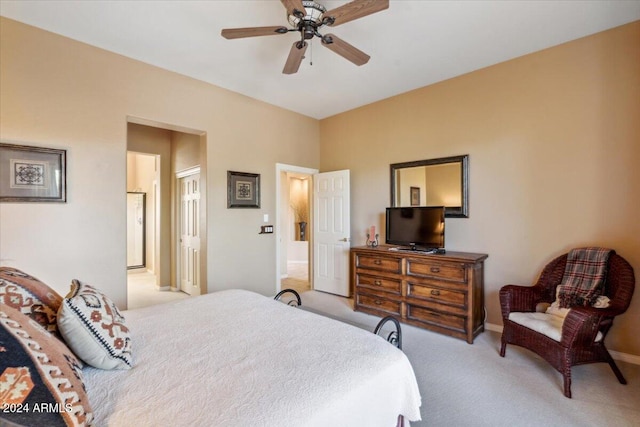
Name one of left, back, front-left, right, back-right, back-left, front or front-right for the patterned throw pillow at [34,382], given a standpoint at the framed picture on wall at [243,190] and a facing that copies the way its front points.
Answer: front-right

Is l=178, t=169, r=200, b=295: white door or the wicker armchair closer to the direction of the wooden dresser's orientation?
the white door

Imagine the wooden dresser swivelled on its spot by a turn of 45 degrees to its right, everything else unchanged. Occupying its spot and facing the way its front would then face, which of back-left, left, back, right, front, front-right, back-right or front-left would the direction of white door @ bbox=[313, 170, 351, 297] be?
front-right

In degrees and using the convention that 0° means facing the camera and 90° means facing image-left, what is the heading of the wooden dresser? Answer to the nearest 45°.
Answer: approximately 45°

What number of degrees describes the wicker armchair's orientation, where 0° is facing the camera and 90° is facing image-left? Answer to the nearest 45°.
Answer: approximately 45°

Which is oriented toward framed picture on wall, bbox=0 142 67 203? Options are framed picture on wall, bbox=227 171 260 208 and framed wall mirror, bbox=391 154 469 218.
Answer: the framed wall mirror

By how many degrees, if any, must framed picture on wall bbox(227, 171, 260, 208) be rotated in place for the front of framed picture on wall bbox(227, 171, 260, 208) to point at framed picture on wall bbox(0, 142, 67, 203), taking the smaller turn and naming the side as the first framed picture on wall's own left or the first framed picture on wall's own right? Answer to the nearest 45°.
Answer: approximately 90° to the first framed picture on wall's own right

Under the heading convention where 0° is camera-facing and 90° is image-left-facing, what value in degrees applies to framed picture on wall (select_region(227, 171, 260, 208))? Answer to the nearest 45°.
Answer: approximately 315°

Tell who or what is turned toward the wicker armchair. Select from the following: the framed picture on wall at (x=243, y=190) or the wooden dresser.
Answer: the framed picture on wall

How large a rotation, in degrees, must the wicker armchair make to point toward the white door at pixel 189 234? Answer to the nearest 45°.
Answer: approximately 45° to its right

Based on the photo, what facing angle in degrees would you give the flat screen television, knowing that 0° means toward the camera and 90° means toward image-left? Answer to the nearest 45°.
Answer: approximately 45°
